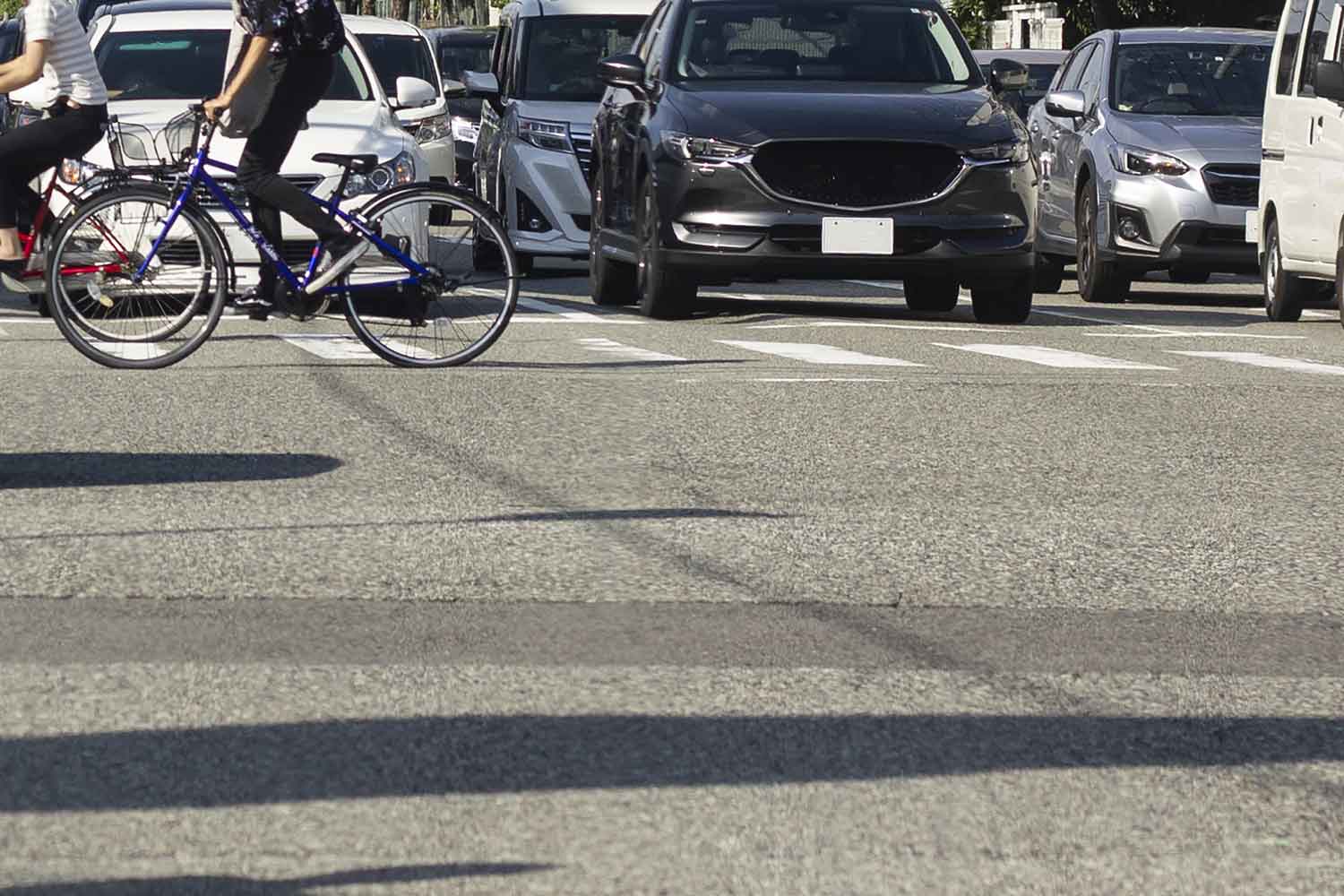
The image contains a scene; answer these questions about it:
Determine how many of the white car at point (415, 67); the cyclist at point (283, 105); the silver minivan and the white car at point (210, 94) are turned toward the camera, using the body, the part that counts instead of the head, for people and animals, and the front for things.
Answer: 3

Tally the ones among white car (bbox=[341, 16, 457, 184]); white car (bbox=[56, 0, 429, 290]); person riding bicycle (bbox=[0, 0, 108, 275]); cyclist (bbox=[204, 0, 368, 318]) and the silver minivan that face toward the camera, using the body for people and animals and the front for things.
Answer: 3

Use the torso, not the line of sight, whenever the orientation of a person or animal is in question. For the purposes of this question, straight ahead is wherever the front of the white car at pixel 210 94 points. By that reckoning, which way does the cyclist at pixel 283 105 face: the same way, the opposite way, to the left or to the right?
to the right

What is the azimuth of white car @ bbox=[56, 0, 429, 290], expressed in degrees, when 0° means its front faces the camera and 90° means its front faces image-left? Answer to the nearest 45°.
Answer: approximately 0°

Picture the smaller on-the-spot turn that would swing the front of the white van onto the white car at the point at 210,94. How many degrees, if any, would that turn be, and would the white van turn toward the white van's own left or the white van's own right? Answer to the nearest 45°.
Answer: approximately 135° to the white van's own right

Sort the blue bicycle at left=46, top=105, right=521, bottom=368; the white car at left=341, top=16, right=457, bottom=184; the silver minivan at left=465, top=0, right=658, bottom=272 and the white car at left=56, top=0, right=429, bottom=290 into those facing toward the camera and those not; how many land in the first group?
3

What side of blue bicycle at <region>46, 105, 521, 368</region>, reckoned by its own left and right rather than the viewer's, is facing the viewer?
left

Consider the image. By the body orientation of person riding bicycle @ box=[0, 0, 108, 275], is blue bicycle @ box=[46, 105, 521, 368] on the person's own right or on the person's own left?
on the person's own left

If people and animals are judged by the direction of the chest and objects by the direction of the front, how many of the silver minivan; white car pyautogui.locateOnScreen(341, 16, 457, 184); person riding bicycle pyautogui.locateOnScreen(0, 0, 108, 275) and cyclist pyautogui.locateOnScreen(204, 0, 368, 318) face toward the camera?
2

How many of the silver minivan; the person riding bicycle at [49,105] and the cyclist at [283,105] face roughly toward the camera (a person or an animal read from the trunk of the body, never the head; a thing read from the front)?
1

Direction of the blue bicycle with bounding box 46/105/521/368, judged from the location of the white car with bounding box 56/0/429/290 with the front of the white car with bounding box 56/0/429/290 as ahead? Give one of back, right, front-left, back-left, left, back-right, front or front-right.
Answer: front

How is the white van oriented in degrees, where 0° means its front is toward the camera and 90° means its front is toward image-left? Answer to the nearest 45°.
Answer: approximately 315°

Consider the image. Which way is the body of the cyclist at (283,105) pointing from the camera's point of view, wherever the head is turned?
to the viewer's left

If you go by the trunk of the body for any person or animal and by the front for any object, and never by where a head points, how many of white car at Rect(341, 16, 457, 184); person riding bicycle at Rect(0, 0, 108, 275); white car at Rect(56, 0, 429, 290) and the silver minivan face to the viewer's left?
1

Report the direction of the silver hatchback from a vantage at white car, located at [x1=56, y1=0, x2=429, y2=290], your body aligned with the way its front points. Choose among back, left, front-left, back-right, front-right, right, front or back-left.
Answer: left

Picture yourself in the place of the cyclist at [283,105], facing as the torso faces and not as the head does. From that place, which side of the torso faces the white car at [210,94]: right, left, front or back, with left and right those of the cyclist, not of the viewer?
right

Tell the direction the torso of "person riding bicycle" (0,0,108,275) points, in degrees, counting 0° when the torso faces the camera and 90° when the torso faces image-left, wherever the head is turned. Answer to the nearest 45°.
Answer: approximately 90°
